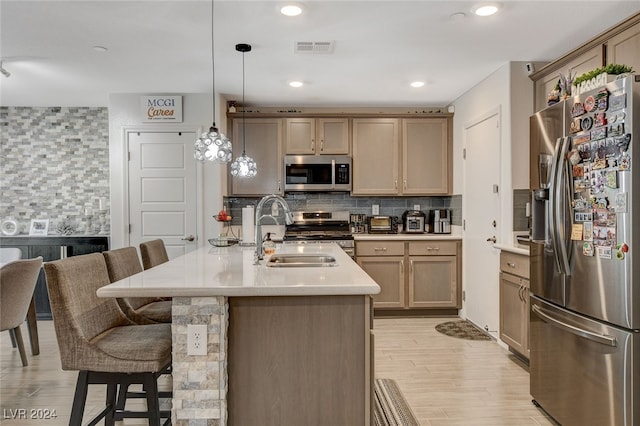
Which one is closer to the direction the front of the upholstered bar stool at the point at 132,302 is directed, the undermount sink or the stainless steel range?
the undermount sink

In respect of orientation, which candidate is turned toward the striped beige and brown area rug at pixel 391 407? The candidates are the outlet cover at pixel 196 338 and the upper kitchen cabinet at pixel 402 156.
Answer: the upper kitchen cabinet

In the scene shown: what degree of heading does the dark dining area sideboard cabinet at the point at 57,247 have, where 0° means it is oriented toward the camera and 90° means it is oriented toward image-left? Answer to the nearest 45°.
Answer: approximately 0°

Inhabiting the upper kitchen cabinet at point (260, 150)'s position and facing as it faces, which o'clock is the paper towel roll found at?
The paper towel roll is roughly at 12 o'clock from the upper kitchen cabinet.

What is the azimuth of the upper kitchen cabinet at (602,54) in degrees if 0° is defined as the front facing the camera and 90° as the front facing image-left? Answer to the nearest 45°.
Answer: approximately 45°

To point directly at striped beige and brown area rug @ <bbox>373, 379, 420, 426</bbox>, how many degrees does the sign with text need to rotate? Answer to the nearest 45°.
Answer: approximately 45° to its left
